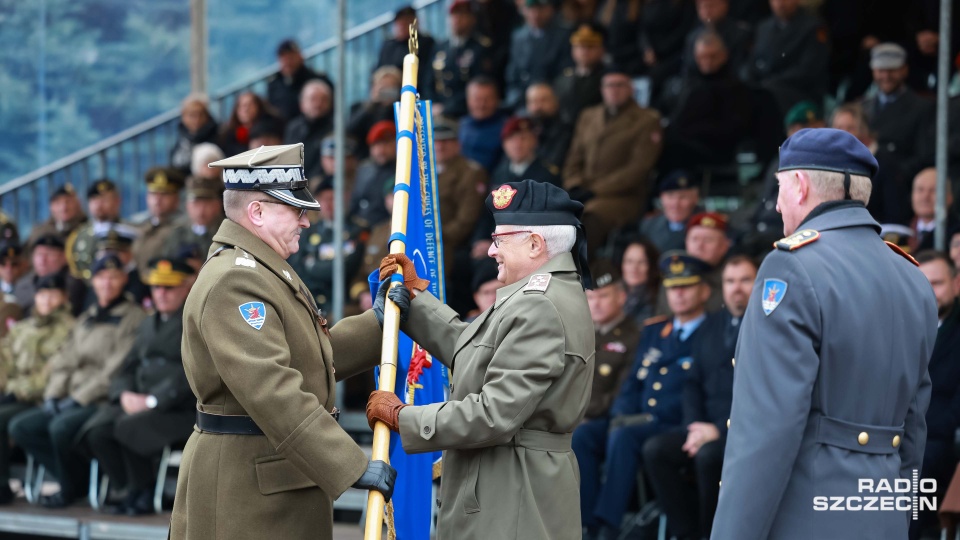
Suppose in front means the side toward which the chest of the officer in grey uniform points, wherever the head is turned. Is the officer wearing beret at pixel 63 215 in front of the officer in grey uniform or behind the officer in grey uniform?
in front

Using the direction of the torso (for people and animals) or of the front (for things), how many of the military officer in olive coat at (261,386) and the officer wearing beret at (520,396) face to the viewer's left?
1

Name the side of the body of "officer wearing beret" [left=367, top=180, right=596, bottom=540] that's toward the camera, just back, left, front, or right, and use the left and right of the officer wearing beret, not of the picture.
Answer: left

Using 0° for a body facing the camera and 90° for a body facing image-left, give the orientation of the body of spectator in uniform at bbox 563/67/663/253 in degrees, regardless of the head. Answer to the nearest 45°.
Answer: approximately 45°

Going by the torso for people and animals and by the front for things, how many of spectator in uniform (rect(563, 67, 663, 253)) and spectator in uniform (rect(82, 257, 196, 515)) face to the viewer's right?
0

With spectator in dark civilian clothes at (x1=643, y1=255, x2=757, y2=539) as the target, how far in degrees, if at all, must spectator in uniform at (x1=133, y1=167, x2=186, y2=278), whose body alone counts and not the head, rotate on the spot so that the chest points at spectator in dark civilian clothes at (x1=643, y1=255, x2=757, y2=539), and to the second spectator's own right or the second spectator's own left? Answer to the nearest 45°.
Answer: approximately 90° to the second spectator's own left

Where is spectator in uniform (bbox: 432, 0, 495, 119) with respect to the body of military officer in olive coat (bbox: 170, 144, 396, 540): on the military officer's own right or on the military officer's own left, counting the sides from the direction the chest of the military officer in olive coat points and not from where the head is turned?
on the military officer's own left

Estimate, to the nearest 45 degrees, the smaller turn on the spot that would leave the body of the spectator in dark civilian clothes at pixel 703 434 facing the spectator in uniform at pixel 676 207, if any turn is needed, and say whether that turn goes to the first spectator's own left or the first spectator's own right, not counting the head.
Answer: approximately 135° to the first spectator's own right

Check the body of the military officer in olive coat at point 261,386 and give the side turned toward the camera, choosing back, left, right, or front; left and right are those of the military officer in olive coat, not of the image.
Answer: right

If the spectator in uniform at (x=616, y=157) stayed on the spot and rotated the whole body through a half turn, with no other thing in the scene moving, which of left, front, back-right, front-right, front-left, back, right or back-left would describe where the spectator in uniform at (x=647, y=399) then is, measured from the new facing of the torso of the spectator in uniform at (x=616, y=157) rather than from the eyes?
back-right

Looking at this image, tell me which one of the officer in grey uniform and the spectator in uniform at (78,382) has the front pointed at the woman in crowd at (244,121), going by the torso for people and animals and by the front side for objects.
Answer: the officer in grey uniform
